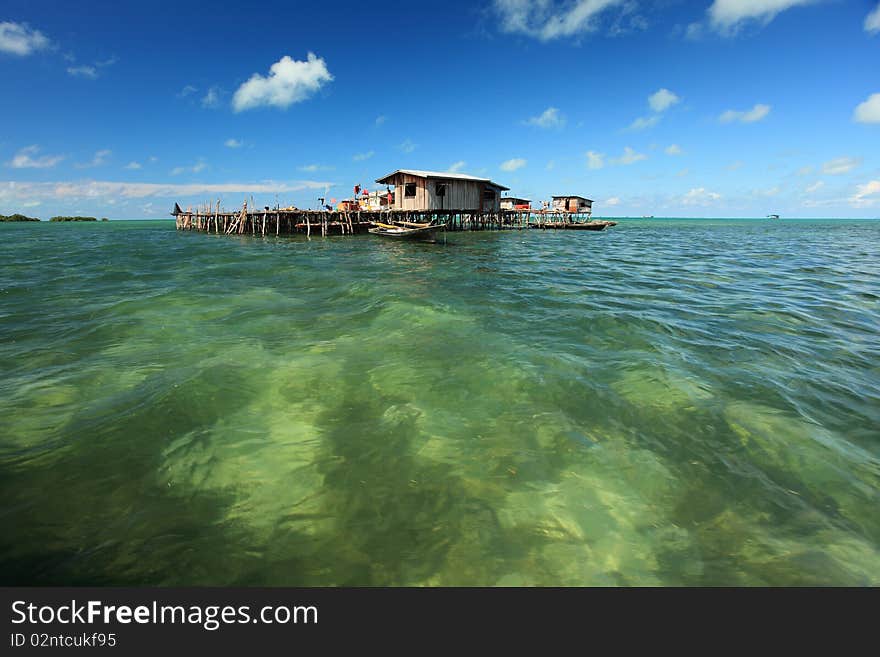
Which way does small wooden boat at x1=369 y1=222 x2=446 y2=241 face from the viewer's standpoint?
to the viewer's right
